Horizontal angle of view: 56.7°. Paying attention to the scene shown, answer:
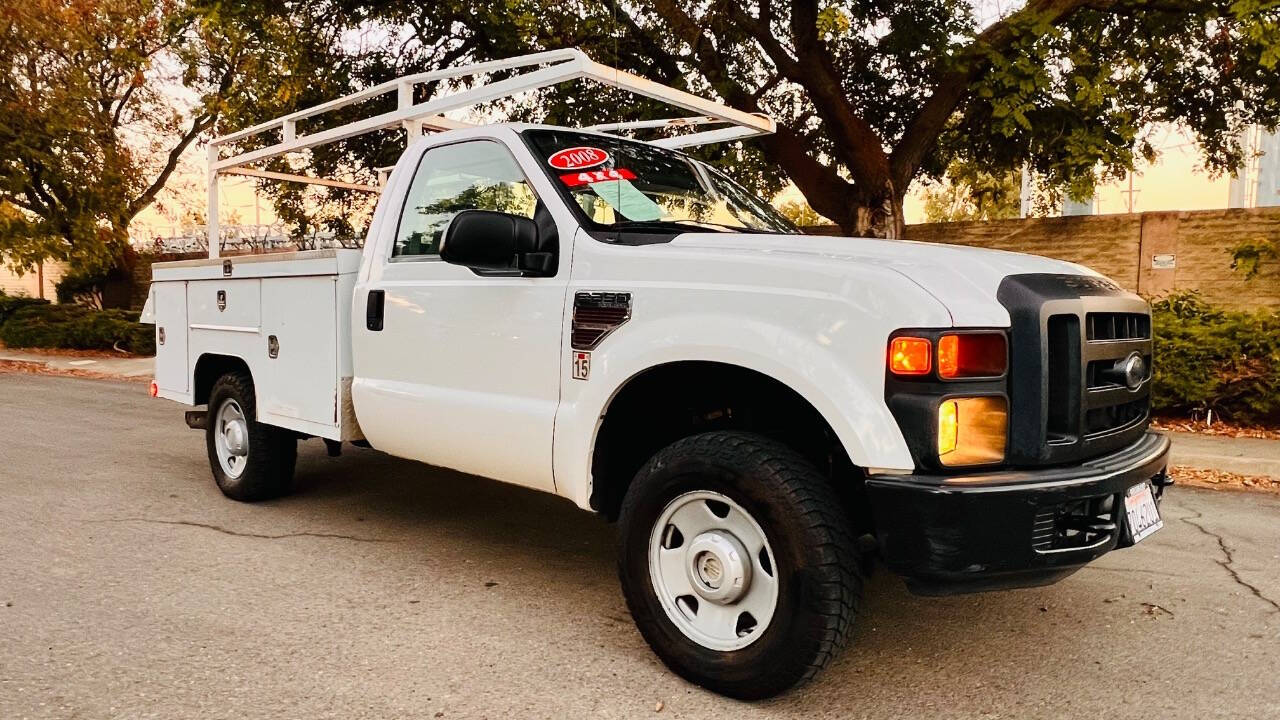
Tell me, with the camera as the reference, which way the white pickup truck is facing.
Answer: facing the viewer and to the right of the viewer

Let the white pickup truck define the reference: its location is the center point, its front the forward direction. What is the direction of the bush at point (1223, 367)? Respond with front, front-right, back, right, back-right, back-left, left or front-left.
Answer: left

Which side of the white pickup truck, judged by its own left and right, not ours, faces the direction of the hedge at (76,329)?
back

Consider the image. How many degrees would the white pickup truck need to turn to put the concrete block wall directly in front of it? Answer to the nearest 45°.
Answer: approximately 90° to its left

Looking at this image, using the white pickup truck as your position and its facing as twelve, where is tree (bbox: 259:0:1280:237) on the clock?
The tree is roughly at 8 o'clock from the white pickup truck.

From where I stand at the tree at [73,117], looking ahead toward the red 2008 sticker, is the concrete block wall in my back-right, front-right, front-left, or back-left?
front-left

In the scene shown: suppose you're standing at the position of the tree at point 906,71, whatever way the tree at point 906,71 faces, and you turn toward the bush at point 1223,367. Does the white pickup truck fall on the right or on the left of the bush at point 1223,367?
right

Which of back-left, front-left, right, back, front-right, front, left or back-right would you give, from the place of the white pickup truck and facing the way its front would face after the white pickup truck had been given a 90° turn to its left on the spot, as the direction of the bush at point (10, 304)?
left

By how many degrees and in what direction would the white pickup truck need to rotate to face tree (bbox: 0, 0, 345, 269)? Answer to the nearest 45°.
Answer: approximately 180°
